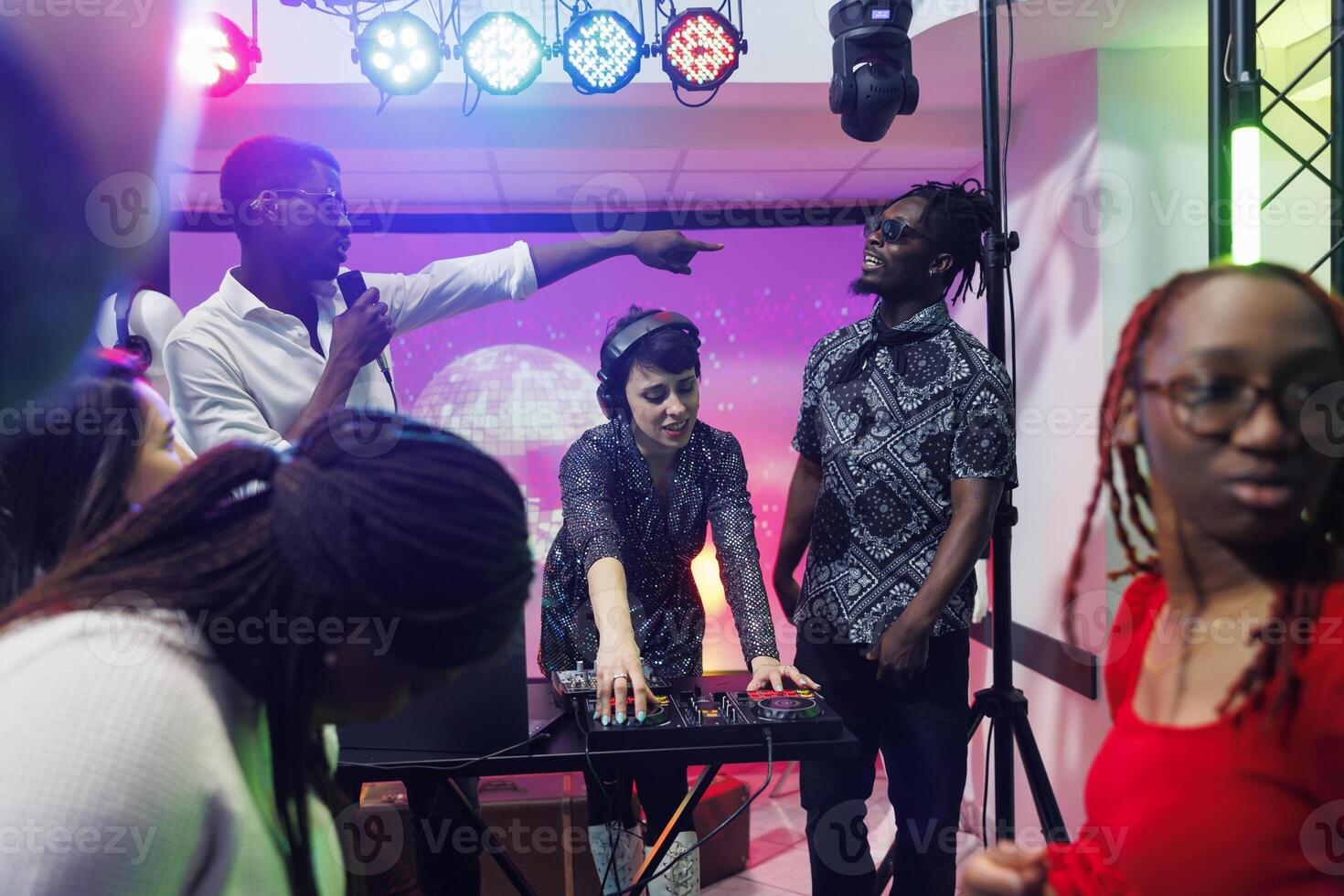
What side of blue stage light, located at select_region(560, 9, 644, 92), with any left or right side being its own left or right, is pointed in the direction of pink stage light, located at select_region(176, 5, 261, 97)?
right

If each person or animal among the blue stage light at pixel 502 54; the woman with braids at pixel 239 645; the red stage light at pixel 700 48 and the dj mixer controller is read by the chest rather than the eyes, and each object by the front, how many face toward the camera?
2

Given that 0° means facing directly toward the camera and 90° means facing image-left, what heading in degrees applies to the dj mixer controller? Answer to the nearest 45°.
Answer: approximately 180°

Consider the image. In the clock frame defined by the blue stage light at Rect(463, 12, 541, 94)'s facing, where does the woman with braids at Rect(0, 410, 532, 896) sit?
The woman with braids is roughly at 12 o'clock from the blue stage light.

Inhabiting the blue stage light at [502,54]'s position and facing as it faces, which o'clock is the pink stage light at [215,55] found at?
The pink stage light is roughly at 3 o'clock from the blue stage light.

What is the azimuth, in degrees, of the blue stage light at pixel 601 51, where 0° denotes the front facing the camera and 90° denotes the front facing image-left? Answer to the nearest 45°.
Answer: approximately 0°

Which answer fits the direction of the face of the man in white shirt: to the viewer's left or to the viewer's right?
to the viewer's right

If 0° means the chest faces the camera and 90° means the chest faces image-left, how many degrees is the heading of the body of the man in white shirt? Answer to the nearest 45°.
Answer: approximately 315°
